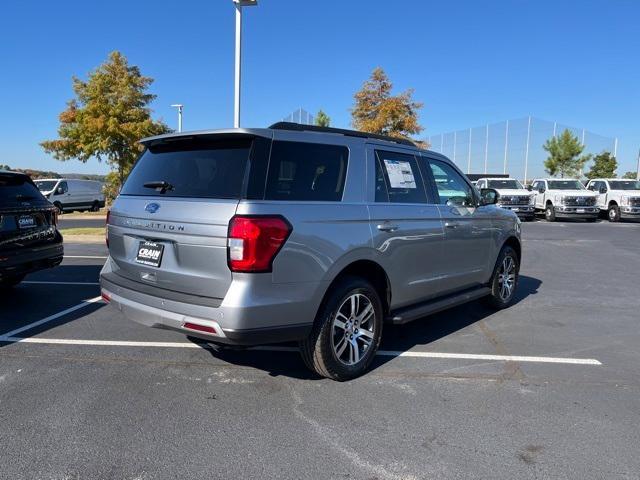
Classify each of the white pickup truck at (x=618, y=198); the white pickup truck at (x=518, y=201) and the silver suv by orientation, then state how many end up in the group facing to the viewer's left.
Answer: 0

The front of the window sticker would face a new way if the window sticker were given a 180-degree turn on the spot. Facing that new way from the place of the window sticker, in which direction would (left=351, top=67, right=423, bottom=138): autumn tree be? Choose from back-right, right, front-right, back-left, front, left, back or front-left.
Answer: front-right

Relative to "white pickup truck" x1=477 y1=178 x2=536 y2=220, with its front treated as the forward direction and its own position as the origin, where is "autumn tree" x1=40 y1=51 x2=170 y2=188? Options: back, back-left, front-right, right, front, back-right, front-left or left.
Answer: back-right

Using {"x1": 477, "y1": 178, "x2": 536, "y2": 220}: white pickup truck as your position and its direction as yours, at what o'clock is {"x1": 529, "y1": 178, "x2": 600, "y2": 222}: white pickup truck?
{"x1": 529, "y1": 178, "x2": 600, "y2": 222}: white pickup truck is roughly at 10 o'clock from {"x1": 477, "y1": 178, "x2": 536, "y2": 220}: white pickup truck.

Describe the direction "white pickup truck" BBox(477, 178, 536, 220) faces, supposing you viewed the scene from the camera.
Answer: facing the viewer and to the right of the viewer

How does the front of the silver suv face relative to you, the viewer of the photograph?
facing away from the viewer and to the right of the viewer

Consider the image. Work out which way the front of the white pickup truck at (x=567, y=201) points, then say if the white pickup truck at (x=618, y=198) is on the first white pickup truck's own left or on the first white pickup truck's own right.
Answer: on the first white pickup truck's own left

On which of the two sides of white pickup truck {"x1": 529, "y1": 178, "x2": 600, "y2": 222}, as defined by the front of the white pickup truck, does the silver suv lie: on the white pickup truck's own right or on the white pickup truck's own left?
on the white pickup truck's own right

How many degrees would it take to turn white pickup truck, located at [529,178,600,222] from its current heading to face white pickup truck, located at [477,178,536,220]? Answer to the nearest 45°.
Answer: approximately 90° to its right

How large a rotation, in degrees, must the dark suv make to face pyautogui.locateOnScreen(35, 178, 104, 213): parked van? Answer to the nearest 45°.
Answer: approximately 45° to its right

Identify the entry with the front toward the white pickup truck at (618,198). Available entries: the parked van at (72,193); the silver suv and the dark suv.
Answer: the silver suv

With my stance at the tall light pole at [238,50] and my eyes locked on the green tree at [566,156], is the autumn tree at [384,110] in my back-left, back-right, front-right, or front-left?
front-left

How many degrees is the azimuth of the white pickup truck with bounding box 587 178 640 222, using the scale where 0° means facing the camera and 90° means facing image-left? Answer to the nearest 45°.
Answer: approximately 315°

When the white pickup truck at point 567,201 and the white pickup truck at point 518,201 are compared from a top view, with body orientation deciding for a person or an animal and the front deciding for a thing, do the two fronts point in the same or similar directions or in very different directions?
same or similar directions

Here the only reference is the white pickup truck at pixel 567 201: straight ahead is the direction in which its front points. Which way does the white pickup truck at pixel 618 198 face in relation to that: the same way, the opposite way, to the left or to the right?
the same way

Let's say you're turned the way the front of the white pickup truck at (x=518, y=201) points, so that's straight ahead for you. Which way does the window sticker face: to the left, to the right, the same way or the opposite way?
the same way

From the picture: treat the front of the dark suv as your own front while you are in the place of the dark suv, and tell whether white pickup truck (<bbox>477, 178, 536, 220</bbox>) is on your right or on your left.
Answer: on your right

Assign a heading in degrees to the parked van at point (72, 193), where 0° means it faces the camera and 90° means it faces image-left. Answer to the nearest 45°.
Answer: approximately 45°
